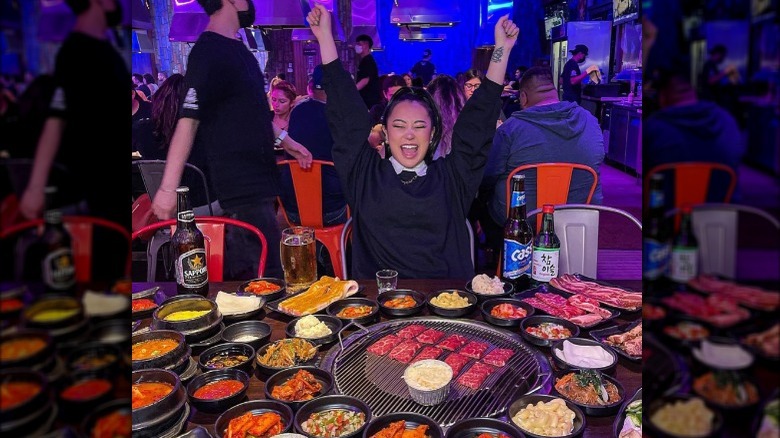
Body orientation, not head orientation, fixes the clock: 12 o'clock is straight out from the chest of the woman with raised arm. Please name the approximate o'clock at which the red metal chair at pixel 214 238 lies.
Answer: The red metal chair is roughly at 3 o'clock from the woman with raised arm.

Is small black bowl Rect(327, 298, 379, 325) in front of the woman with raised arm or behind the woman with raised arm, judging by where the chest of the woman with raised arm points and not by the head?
in front

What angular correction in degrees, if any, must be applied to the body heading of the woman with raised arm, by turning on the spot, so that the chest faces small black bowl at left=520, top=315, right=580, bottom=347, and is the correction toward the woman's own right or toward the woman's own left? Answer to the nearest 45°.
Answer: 0° — they already face it

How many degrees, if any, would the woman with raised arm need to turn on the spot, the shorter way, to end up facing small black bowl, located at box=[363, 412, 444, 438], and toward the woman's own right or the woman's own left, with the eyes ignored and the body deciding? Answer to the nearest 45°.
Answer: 0° — they already face it

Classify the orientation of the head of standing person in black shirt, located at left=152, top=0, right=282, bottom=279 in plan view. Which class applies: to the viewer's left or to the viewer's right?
to the viewer's right

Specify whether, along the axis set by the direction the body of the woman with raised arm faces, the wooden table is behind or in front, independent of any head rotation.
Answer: in front

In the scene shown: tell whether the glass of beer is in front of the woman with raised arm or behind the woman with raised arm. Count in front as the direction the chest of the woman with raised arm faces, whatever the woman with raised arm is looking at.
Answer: in front
